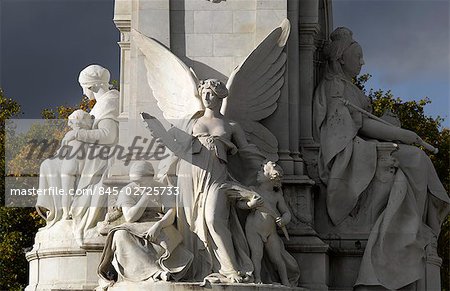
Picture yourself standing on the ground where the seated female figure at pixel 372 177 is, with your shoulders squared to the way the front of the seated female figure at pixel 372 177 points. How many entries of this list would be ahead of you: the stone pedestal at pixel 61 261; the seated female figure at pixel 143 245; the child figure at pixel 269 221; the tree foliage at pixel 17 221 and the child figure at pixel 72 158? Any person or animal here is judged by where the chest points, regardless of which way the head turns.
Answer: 0

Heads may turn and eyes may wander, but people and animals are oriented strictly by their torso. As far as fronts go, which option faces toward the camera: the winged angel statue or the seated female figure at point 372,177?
the winged angel statue

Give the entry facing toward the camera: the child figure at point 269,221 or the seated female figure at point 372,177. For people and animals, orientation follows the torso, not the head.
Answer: the child figure

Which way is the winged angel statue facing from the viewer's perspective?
toward the camera

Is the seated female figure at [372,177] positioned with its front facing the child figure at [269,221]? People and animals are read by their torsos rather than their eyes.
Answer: no

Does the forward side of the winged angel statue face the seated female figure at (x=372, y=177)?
no

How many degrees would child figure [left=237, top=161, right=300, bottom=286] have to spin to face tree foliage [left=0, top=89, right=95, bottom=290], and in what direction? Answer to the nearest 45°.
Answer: approximately 135° to its right

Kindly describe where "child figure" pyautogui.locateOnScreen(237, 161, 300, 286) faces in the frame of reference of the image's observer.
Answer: facing the viewer

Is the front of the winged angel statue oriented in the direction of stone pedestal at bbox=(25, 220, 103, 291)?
no

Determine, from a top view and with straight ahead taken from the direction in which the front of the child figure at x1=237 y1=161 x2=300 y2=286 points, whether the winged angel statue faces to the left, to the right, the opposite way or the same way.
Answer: the same way

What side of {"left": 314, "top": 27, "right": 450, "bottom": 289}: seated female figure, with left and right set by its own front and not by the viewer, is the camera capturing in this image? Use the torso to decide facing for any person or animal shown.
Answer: right
